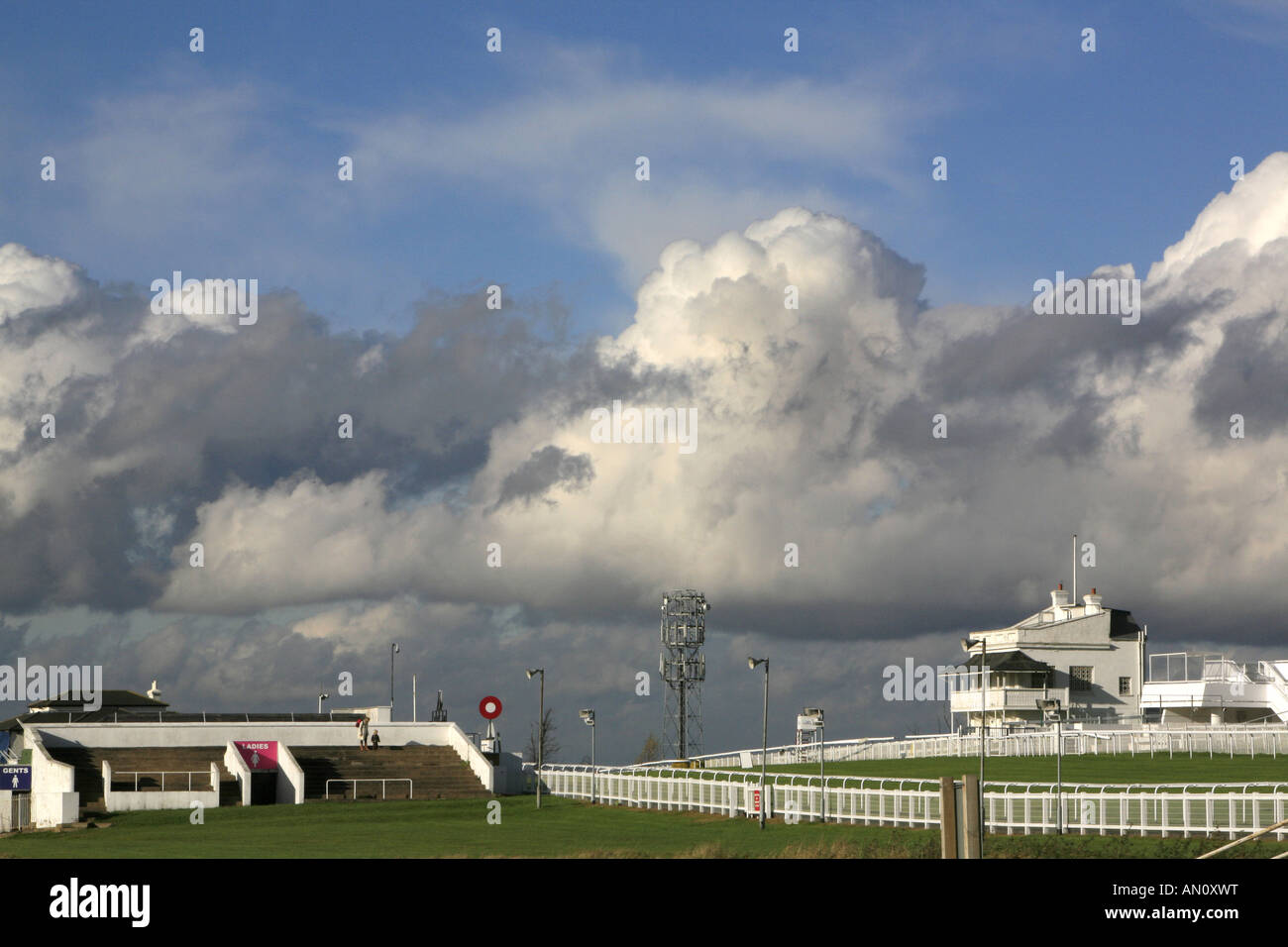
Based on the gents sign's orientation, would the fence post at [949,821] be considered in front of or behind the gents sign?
in front

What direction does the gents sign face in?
toward the camera

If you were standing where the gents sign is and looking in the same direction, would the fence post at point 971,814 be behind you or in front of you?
in front

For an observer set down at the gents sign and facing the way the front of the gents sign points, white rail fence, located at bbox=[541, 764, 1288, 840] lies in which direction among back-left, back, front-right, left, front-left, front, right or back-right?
front-left
